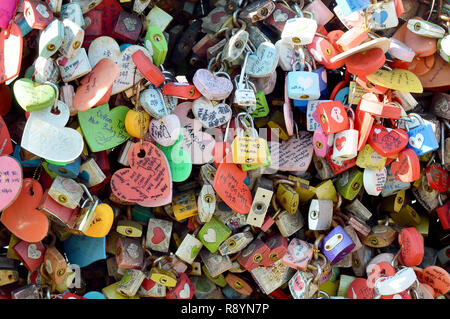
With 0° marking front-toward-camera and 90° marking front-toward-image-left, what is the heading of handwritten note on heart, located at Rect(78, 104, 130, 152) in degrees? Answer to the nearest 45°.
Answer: approximately 0°

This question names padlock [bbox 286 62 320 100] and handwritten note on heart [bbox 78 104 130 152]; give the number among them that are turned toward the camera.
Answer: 2

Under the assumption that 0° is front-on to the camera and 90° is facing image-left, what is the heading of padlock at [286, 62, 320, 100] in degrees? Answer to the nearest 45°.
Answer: approximately 0°
